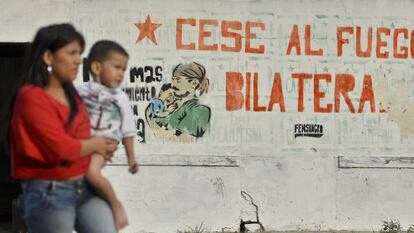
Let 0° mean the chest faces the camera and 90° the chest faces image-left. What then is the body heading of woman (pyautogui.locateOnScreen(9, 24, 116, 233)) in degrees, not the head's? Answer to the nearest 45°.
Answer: approximately 315°
